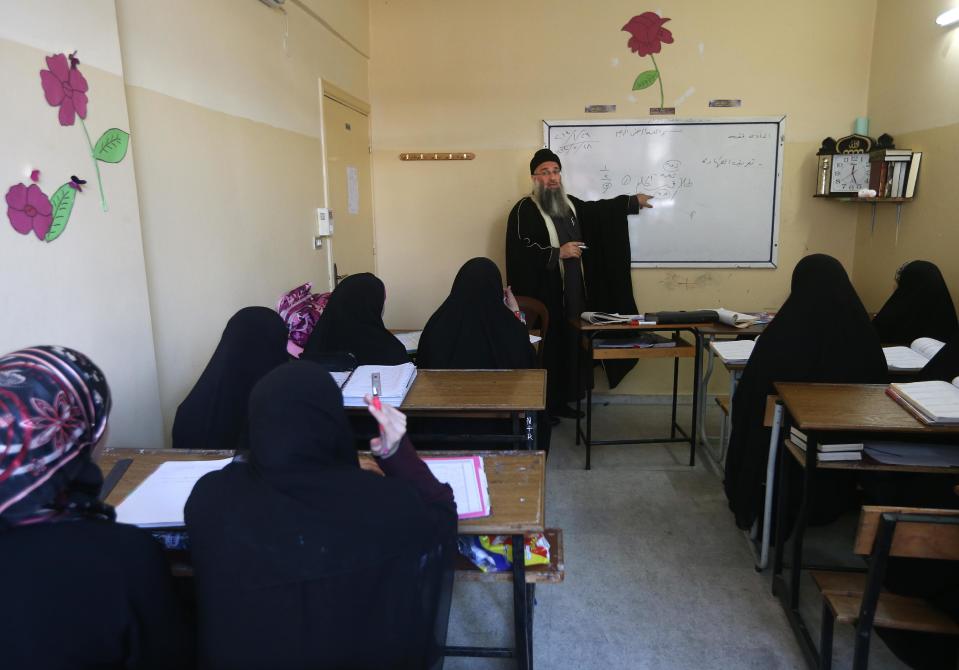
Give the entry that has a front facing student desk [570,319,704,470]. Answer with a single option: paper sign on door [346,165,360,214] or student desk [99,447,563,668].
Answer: the paper sign on door

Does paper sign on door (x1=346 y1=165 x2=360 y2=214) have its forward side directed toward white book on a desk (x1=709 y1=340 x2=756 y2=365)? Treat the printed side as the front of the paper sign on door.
yes

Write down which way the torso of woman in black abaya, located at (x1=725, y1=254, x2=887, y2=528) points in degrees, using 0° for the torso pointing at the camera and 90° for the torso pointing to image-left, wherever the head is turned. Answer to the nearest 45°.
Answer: approximately 180°

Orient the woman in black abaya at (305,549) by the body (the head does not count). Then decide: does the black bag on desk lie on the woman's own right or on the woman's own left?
on the woman's own right

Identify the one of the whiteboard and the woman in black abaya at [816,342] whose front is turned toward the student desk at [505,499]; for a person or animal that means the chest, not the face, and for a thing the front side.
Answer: the whiteboard

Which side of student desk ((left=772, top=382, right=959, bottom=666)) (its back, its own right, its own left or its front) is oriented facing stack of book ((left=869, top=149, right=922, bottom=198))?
back

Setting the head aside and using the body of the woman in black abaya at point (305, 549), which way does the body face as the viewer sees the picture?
away from the camera

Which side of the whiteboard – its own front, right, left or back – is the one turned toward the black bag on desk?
front

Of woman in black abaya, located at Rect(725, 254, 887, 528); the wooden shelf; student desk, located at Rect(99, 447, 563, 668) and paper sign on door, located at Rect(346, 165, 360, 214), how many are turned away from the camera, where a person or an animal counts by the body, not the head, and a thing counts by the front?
1

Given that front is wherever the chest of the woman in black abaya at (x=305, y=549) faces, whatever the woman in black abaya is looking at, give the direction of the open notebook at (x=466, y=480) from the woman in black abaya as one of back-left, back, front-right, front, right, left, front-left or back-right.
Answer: front-right

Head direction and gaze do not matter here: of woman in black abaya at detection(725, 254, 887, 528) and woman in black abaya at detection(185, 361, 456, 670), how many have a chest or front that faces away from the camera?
2

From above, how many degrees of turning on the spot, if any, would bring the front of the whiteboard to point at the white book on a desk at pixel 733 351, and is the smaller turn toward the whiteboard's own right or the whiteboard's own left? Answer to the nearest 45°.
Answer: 0° — it already faces it

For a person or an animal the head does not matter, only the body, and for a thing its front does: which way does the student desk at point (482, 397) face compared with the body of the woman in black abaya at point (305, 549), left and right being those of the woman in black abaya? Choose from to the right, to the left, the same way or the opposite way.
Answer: the opposite way

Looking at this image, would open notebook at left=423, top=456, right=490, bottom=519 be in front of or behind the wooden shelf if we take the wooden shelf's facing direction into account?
in front

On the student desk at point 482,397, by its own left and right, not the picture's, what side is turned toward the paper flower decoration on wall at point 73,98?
right
